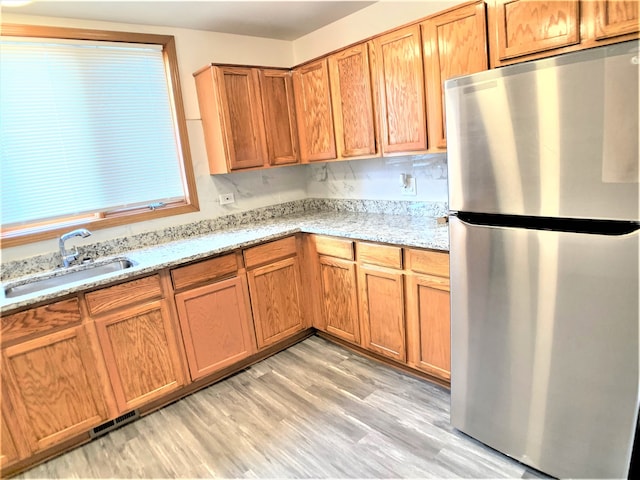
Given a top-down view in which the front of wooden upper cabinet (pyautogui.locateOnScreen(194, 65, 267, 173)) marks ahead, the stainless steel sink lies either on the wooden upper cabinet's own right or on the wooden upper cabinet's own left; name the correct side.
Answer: on the wooden upper cabinet's own right

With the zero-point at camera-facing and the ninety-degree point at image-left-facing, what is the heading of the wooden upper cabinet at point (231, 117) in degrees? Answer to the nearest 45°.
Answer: approximately 315°

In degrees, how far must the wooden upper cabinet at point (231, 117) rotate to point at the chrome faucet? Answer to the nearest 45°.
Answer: approximately 135° to its right

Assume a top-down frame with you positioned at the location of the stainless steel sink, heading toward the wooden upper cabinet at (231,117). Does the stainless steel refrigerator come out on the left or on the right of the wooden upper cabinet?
right

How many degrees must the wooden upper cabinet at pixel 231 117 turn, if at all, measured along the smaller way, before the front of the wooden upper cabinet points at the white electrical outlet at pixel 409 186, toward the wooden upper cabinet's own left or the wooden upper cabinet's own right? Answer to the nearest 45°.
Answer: approximately 45° to the wooden upper cabinet's own left

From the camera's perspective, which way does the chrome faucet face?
to the viewer's right
